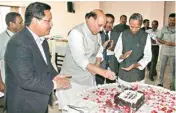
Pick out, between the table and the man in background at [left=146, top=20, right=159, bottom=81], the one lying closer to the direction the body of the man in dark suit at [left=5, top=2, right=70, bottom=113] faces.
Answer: the table

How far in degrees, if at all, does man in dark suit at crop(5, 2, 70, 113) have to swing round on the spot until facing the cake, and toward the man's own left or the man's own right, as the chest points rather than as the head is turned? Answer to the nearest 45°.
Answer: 0° — they already face it

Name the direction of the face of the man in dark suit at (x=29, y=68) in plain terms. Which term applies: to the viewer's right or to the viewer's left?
to the viewer's right

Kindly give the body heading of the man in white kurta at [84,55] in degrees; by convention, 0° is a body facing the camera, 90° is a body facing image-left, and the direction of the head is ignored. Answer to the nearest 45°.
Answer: approximately 315°

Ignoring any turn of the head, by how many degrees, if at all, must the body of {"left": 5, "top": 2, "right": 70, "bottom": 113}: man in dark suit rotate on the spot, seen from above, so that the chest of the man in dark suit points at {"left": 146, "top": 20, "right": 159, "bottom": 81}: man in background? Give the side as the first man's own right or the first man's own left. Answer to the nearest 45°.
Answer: approximately 45° to the first man's own left

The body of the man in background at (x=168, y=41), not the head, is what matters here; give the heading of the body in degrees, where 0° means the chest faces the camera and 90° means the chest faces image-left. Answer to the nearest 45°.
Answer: approximately 0°
